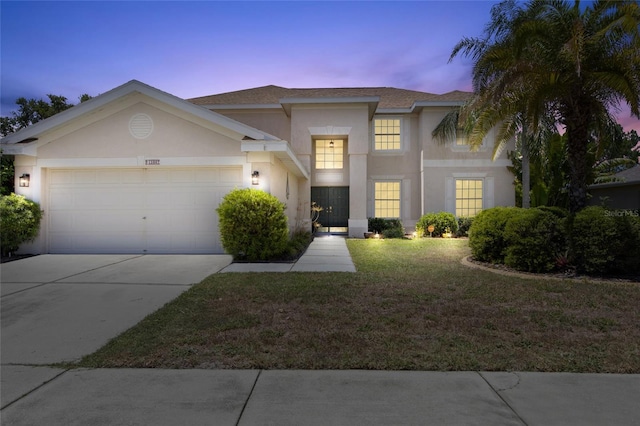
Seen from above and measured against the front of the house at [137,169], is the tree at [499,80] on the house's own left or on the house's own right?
on the house's own left

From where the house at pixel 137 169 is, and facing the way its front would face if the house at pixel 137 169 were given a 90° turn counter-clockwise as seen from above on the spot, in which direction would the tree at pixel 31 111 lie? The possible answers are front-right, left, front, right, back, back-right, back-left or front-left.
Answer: back-left

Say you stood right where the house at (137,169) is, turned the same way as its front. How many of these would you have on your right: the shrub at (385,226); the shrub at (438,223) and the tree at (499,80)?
0

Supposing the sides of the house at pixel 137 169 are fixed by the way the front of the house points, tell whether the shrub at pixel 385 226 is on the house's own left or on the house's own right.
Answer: on the house's own left

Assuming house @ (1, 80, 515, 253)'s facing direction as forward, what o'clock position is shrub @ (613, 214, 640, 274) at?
The shrub is roughly at 10 o'clock from the house.

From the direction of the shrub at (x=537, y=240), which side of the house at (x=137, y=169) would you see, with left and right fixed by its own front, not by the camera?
left

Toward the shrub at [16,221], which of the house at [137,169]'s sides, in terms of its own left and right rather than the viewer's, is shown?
right

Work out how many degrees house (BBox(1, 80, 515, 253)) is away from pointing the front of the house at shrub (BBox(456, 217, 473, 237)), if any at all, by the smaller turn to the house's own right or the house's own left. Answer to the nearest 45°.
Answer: approximately 90° to the house's own left

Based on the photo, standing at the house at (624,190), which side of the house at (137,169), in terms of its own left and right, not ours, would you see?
left

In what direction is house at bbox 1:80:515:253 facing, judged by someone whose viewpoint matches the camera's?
facing the viewer
